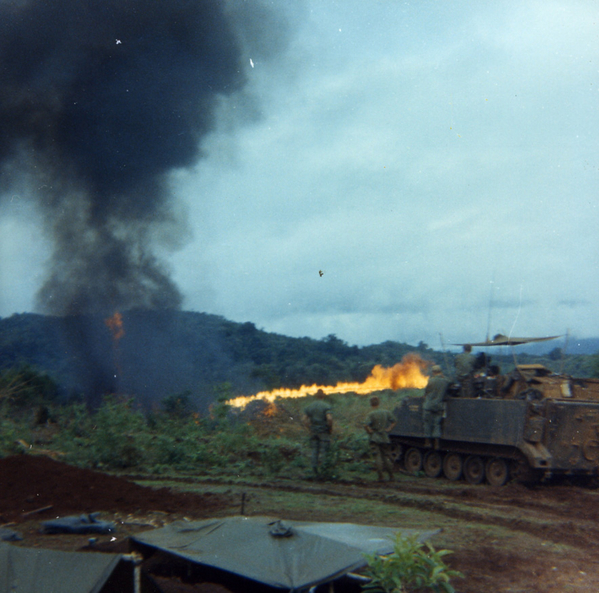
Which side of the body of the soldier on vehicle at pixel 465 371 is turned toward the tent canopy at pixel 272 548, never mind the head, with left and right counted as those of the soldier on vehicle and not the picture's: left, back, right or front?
back

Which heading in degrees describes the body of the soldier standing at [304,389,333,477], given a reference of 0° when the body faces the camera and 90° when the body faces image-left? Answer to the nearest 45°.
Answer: approximately 180°

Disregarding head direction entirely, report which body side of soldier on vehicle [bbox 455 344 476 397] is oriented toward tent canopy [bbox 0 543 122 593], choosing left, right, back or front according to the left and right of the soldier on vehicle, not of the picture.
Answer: back

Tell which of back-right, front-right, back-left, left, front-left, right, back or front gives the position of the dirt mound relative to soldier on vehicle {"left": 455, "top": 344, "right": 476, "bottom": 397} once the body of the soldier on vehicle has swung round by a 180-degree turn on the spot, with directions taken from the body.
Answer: front-right

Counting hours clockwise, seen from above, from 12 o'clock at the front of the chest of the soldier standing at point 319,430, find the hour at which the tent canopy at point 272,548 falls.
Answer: The tent canopy is roughly at 6 o'clock from the soldier standing.

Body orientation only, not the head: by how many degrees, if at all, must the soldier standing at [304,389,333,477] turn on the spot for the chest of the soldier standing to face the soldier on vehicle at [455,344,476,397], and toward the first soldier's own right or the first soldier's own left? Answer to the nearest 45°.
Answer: approximately 90° to the first soldier's own right

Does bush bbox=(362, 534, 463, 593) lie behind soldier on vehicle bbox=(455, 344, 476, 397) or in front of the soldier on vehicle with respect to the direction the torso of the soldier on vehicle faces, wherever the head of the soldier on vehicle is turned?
behind
